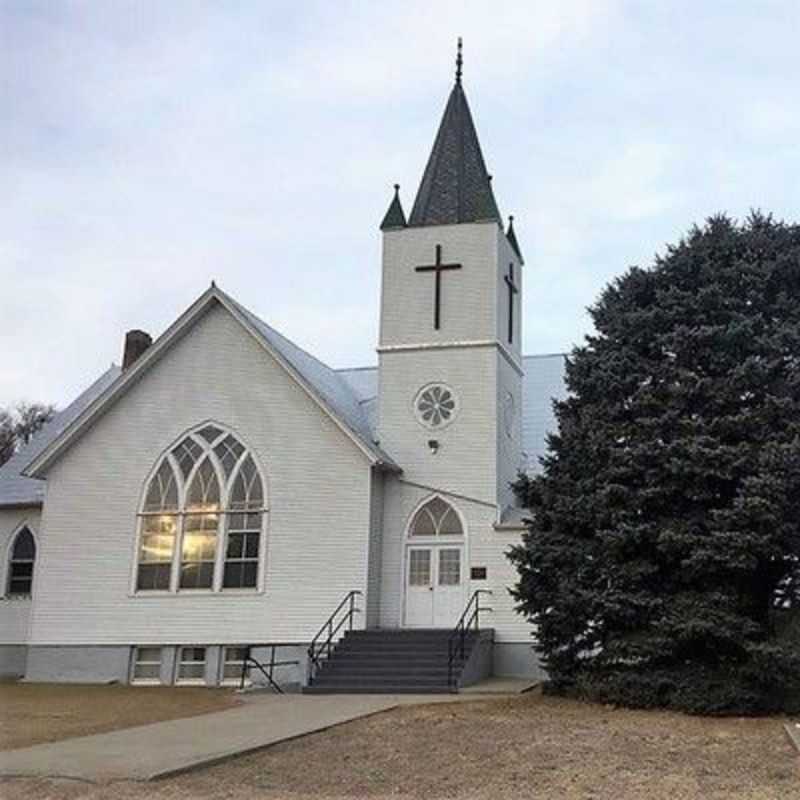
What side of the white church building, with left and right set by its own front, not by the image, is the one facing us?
front

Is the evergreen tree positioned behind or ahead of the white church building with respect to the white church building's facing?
ahead
